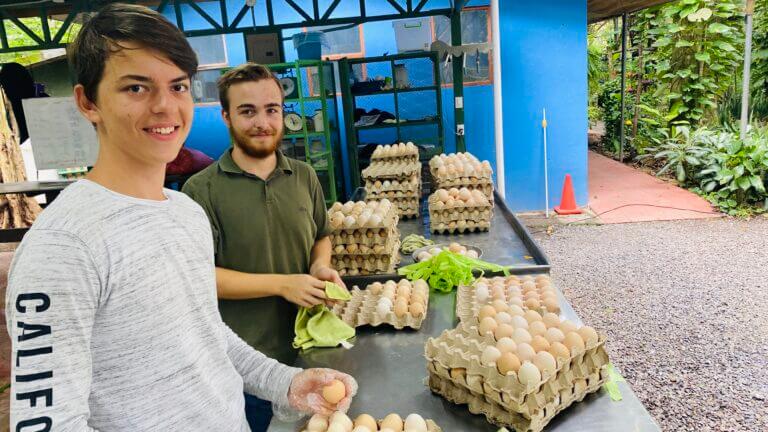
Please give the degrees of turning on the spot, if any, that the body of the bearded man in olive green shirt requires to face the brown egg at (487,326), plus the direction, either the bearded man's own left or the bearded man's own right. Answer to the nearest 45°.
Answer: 0° — they already face it

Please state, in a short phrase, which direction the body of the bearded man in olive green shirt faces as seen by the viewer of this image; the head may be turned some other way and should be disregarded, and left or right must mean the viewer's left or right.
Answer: facing the viewer and to the right of the viewer

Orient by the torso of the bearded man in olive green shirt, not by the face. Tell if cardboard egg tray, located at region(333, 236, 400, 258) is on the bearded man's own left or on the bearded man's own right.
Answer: on the bearded man's own left

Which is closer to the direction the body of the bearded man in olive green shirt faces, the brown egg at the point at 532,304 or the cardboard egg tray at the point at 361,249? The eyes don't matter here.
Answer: the brown egg

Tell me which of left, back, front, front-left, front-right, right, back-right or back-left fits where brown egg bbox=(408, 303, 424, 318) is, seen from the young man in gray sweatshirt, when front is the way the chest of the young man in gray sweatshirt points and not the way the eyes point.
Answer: left

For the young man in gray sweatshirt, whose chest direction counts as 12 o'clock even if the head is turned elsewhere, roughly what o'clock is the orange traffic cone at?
The orange traffic cone is roughly at 9 o'clock from the young man in gray sweatshirt.

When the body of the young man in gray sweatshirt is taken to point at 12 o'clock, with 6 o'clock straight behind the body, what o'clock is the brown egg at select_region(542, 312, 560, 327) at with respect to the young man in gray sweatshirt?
The brown egg is roughly at 10 o'clock from the young man in gray sweatshirt.

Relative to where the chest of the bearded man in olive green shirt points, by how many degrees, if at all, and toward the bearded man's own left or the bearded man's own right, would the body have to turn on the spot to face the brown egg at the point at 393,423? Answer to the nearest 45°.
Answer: approximately 45° to the bearded man's own right

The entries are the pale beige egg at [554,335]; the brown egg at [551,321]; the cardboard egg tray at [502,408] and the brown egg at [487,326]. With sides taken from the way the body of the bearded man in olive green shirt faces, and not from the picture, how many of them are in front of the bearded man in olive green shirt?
4

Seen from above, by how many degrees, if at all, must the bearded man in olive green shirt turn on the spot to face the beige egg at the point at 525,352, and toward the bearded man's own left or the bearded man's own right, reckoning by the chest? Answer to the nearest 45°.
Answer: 0° — they already face it

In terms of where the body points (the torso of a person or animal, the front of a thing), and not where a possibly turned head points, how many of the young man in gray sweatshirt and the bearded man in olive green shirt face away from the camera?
0

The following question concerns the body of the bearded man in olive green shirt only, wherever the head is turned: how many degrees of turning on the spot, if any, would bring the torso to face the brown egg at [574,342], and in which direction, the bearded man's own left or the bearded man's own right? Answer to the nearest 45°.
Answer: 0° — they already face it
